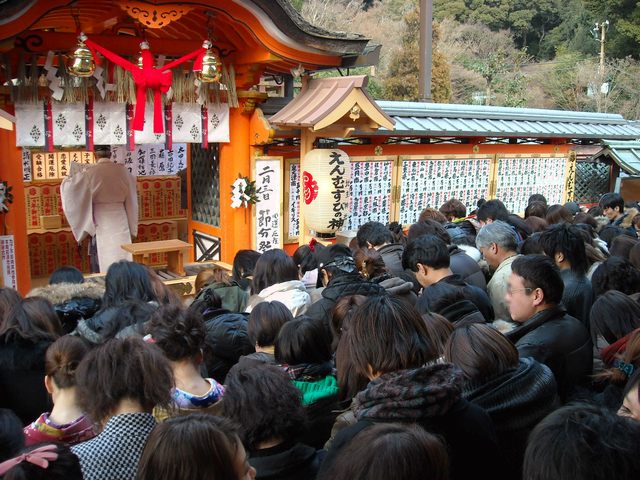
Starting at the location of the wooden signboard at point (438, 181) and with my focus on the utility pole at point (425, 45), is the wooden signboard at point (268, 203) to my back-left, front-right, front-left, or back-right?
back-left

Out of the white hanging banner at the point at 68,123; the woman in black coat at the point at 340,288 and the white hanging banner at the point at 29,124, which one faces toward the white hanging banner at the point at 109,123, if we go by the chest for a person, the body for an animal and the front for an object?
the woman in black coat

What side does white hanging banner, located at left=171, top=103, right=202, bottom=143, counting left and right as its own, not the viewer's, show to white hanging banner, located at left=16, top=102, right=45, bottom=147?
right

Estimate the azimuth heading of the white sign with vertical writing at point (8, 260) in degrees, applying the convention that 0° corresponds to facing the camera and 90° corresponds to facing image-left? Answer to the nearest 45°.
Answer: approximately 0°

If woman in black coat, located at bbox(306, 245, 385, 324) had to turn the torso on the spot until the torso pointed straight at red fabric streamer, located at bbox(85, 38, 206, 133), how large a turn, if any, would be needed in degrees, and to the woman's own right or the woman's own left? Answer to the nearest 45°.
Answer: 0° — they already face it

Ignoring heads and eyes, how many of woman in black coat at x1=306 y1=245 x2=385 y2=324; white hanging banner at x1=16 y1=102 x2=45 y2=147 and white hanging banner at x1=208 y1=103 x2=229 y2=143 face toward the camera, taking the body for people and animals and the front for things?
2

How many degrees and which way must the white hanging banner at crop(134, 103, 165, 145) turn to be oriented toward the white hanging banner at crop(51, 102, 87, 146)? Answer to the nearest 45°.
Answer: approximately 90° to its right

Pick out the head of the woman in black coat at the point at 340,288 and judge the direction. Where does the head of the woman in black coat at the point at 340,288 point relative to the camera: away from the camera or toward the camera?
away from the camera
